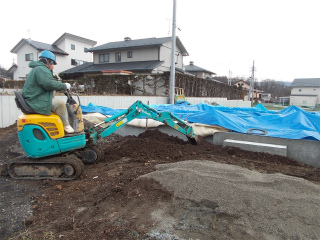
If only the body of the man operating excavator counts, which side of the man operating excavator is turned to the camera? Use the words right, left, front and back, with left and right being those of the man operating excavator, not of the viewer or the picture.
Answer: right

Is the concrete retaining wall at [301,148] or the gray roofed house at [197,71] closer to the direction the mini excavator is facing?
the concrete retaining wall

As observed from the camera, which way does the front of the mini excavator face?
facing to the right of the viewer

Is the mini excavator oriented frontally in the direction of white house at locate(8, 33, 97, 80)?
no

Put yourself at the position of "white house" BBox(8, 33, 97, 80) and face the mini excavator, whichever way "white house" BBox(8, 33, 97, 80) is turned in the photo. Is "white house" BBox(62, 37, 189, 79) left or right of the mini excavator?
left

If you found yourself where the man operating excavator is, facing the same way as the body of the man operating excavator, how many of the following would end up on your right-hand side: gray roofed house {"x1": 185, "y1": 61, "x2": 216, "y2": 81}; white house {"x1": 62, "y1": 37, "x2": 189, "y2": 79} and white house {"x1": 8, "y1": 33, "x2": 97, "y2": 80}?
0

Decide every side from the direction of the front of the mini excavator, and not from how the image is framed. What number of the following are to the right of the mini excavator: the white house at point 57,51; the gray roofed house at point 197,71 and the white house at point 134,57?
0

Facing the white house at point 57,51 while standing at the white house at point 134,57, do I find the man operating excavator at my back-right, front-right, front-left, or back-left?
back-left

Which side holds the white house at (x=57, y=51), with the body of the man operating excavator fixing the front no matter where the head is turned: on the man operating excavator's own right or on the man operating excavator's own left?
on the man operating excavator's own left

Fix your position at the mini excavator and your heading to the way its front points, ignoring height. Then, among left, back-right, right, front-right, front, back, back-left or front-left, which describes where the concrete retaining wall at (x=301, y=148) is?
front

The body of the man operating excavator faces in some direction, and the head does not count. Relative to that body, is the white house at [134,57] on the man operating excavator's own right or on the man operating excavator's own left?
on the man operating excavator's own left

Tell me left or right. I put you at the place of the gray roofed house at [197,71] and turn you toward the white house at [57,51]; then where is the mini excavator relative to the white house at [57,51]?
left

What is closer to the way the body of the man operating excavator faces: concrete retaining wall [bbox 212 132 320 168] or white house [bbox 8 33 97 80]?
the concrete retaining wall

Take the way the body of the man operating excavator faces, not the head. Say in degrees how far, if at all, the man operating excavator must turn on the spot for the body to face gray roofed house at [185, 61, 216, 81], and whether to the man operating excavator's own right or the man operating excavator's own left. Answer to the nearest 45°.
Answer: approximately 45° to the man operating excavator's own left

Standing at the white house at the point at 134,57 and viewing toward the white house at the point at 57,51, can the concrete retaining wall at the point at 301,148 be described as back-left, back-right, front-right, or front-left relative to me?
back-left
